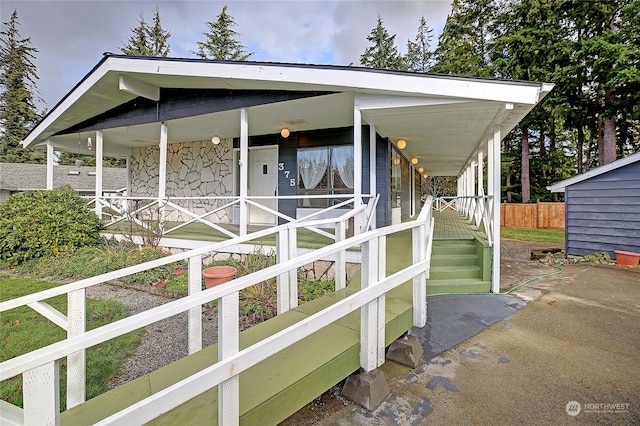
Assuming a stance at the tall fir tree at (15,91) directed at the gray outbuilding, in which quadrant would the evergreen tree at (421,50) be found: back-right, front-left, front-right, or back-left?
front-left

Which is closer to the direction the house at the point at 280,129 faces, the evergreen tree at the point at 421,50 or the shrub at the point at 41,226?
the shrub

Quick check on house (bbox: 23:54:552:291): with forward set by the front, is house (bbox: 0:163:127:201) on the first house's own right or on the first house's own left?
on the first house's own right

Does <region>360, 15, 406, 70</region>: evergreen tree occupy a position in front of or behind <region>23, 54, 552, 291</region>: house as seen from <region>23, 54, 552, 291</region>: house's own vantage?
behind

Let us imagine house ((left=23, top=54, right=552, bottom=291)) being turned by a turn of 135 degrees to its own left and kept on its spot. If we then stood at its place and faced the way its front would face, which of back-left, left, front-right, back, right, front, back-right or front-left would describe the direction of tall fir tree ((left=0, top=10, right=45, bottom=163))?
back-left

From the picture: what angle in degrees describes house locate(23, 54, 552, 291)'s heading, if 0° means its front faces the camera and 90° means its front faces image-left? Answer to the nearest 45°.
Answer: approximately 45°

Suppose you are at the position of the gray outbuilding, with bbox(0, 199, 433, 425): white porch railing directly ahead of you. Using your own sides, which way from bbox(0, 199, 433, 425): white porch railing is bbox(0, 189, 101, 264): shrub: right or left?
right

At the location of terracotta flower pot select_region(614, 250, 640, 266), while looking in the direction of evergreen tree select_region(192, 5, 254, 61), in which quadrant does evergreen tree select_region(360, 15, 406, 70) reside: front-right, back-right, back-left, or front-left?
front-right

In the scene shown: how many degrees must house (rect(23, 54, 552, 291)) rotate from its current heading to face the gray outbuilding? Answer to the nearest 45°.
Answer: approximately 135° to its left

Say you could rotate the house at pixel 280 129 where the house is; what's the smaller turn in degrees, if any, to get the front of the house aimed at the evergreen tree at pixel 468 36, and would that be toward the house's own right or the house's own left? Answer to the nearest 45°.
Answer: approximately 180°

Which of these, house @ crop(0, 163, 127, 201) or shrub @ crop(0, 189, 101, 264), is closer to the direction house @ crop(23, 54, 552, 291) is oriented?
the shrub
